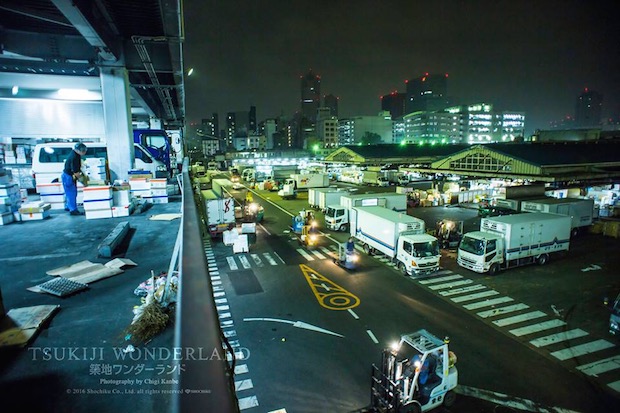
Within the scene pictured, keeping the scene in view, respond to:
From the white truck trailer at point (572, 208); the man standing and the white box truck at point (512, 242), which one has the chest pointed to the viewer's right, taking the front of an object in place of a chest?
the man standing

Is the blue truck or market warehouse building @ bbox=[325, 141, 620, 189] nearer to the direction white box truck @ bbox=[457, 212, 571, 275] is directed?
the blue truck

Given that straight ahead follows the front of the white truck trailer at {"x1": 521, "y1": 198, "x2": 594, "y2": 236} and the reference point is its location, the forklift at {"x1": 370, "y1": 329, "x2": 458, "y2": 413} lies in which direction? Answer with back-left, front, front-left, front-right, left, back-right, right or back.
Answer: front-left

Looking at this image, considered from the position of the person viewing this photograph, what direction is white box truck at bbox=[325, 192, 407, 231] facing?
facing the viewer and to the left of the viewer

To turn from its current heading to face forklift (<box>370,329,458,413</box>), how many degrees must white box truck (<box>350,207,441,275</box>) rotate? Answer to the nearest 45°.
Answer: approximately 45° to its right

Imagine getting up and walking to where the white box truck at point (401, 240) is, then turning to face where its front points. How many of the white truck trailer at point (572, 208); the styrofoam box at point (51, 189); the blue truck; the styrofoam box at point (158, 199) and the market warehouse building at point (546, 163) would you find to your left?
2

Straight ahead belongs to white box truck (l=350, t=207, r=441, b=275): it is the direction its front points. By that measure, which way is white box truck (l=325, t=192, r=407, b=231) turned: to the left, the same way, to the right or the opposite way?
to the right

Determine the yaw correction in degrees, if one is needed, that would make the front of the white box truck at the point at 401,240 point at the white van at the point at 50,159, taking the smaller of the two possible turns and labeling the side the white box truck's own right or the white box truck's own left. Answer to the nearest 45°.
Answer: approximately 90° to the white box truck's own right

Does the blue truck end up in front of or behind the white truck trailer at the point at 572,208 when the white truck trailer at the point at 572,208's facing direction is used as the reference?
in front

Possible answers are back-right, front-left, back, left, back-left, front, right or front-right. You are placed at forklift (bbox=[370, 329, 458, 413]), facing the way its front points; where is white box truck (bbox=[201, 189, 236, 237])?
right

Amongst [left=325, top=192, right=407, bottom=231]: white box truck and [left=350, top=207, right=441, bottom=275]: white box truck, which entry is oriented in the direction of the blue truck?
[left=325, top=192, right=407, bottom=231]: white box truck

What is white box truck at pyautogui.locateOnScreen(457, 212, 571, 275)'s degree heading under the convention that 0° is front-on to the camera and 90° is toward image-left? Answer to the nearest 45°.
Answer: approximately 45°

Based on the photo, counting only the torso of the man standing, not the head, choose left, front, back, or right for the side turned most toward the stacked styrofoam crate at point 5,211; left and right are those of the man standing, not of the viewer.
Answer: back

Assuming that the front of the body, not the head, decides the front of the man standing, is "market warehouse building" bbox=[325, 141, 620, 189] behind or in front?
in front

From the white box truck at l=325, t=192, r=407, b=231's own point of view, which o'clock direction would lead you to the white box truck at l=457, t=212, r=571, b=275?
the white box truck at l=457, t=212, r=571, b=275 is roughly at 9 o'clock from the white box truck at l=325, t=192, r=407, b=231.
